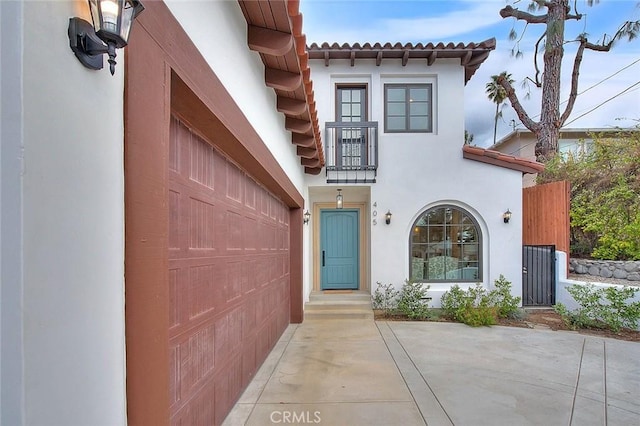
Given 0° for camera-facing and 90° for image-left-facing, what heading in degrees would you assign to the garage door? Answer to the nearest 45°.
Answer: approximately 315°

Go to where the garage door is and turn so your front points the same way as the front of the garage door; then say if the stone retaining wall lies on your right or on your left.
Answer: on your left

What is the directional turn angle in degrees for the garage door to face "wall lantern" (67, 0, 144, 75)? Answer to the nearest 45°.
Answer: approximately 45° to its right

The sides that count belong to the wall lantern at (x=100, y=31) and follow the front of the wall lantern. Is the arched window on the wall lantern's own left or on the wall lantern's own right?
on the wall lantern's own left

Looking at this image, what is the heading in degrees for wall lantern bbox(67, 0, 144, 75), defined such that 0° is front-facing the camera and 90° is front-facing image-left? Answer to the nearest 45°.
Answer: approximately 315°

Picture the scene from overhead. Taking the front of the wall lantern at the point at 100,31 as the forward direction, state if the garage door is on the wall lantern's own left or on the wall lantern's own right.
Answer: on the wall lantern's own left

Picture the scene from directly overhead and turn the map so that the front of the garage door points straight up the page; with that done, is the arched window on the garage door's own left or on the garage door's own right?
on the garage door's own left

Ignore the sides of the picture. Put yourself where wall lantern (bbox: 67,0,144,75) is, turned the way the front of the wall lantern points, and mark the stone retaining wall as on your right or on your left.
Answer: on your left
